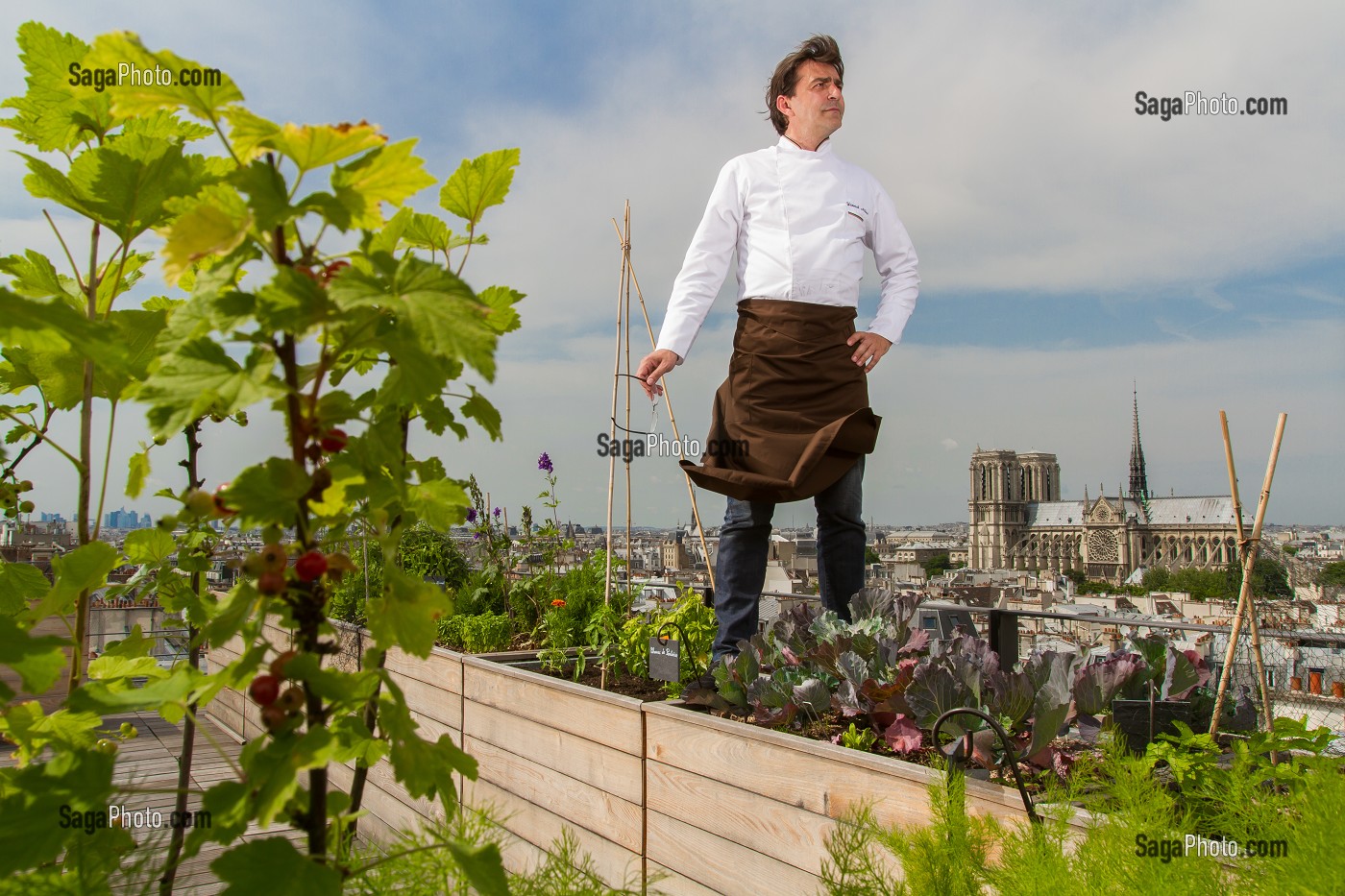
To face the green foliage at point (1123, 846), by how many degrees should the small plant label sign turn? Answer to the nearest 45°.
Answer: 0° — it already faces it

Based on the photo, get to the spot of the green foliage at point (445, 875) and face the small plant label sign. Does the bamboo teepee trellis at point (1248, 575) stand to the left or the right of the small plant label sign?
right

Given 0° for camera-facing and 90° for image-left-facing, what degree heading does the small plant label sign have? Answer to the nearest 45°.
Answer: approximately 0°

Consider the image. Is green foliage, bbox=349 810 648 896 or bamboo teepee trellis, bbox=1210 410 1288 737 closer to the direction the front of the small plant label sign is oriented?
the green foliage

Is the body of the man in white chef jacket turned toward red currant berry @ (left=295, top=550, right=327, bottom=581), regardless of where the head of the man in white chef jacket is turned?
yes

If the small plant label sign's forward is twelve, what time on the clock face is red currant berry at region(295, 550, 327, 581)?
The red currant berry is roughly at 12 o'clock from the small plant label sign.

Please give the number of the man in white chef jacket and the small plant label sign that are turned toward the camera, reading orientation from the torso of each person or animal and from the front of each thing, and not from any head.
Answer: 2

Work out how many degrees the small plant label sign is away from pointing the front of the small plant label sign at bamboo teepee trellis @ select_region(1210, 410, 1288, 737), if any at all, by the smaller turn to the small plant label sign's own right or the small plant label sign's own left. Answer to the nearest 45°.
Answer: approximately 45° to the small plant label sign's own left

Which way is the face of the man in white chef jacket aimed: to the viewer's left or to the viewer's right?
to the viewer's right
